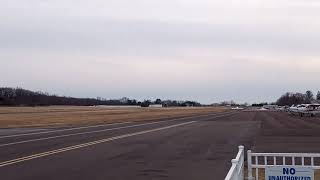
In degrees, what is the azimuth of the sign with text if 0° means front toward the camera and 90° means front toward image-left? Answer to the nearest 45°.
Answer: approximately 0°
